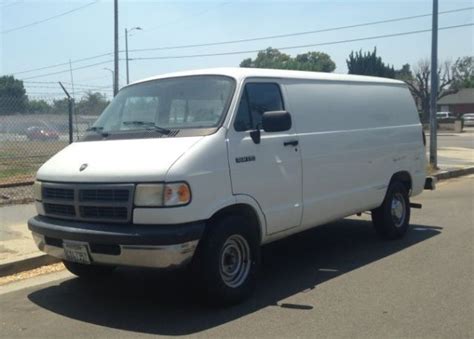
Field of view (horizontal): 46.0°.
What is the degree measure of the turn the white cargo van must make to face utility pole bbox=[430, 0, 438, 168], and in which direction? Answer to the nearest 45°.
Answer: approximately 180°

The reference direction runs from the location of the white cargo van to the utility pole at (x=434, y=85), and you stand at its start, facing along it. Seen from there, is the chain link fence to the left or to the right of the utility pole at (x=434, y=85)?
left

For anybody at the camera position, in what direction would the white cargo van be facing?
facing the viewer and to the left of the viewer
